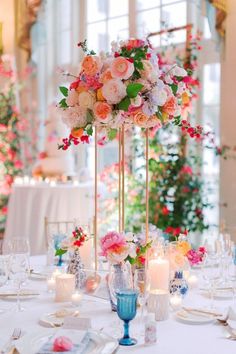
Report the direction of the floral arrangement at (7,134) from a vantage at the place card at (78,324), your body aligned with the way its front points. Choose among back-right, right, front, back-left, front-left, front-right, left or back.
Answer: back

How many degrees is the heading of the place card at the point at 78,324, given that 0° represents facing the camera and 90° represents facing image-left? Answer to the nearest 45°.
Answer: approximately 0°

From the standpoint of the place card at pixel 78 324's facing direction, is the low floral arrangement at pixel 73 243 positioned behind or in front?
behind

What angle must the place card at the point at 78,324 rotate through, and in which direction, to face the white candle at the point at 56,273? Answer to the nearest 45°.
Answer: approximately 180°

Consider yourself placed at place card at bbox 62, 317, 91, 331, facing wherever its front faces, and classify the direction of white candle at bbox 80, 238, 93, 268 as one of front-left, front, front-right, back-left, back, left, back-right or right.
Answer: back

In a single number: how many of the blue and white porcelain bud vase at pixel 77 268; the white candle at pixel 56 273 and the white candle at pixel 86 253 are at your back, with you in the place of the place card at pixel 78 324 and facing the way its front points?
3
